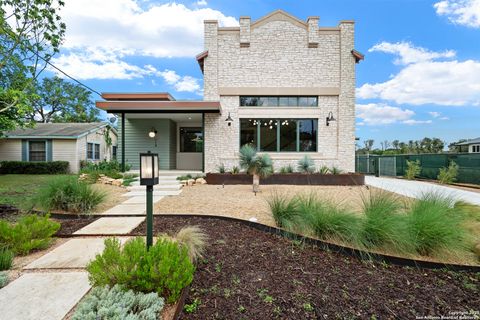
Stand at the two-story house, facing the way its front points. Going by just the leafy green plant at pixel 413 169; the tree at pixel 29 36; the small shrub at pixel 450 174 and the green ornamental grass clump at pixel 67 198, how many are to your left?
2

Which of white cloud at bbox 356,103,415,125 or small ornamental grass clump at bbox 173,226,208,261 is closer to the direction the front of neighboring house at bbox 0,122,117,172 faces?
the small ornamental grass clump

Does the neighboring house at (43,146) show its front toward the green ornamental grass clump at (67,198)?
yes

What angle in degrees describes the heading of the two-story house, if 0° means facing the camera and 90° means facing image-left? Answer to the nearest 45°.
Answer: approximately 0°

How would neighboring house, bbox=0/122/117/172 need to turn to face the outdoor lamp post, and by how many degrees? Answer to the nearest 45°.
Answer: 0° — it already faces it

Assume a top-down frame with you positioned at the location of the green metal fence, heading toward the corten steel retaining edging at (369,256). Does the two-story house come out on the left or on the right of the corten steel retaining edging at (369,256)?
right

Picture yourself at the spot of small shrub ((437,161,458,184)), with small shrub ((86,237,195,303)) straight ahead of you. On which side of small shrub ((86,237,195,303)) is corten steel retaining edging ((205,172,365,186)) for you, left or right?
right

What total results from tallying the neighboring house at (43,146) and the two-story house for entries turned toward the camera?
2
